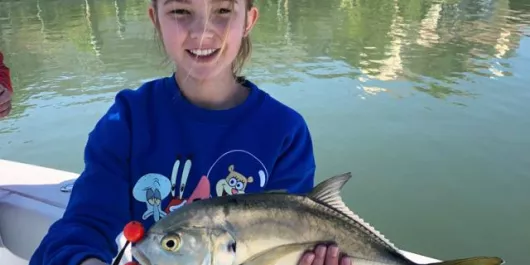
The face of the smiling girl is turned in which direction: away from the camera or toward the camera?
toward the camera

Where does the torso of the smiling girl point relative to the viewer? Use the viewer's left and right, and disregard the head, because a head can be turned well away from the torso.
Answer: facing the viewer

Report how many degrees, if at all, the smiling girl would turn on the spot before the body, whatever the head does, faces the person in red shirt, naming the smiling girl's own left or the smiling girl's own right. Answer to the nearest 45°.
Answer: approximately 135° to the smiling girl's own right

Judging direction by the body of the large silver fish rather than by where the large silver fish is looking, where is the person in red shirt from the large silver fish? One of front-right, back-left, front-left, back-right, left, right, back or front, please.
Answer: front-right

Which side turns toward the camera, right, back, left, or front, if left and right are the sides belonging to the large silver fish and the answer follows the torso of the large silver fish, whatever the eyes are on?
left
